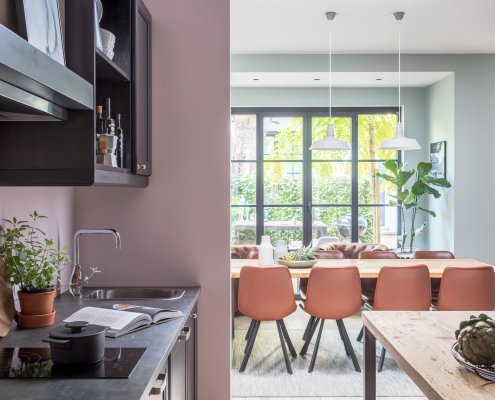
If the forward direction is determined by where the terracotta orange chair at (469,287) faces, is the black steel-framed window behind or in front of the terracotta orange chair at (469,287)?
in front

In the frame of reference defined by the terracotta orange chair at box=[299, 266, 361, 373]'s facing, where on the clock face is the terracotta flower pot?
The terracotta flower pot is roughly at 7 o'clock from the terracotta orange chair.

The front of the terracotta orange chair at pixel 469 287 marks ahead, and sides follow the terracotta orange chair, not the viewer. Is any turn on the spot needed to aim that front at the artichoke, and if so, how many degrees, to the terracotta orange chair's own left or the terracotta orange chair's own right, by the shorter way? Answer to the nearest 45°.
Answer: approximately 180°

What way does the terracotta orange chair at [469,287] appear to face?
away from the camera

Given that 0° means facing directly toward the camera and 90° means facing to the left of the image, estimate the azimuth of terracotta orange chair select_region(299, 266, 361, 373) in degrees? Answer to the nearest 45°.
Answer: approximately 180°

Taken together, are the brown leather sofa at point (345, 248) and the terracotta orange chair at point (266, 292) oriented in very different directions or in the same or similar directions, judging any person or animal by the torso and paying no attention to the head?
very different directions

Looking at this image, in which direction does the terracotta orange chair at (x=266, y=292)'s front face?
away from the camera

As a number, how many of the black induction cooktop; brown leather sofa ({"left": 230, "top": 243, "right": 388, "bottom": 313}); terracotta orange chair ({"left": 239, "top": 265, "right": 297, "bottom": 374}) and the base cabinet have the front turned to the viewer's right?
2

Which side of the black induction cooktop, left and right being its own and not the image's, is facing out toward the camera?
right

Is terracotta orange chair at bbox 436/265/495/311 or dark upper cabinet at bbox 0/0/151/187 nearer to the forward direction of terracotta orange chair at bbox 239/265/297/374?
the terracotta orange chair

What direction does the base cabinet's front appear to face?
to the viewer's right

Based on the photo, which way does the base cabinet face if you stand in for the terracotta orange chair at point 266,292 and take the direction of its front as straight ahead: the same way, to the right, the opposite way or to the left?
to the right

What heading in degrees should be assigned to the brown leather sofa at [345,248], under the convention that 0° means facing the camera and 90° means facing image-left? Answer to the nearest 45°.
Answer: approximately 0°

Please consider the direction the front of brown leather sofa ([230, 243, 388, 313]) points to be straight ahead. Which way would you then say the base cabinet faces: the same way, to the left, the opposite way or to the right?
to the left
